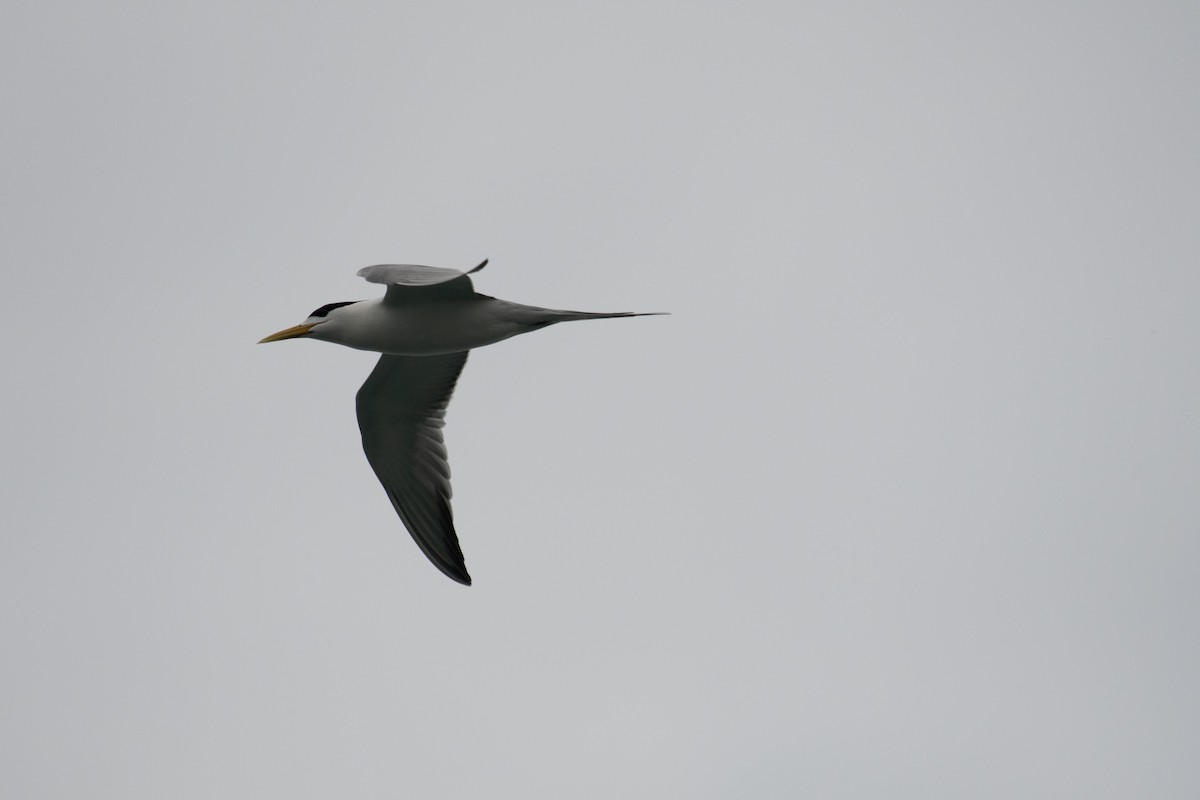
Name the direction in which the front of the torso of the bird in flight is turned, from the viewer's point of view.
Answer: to the viewer's left
